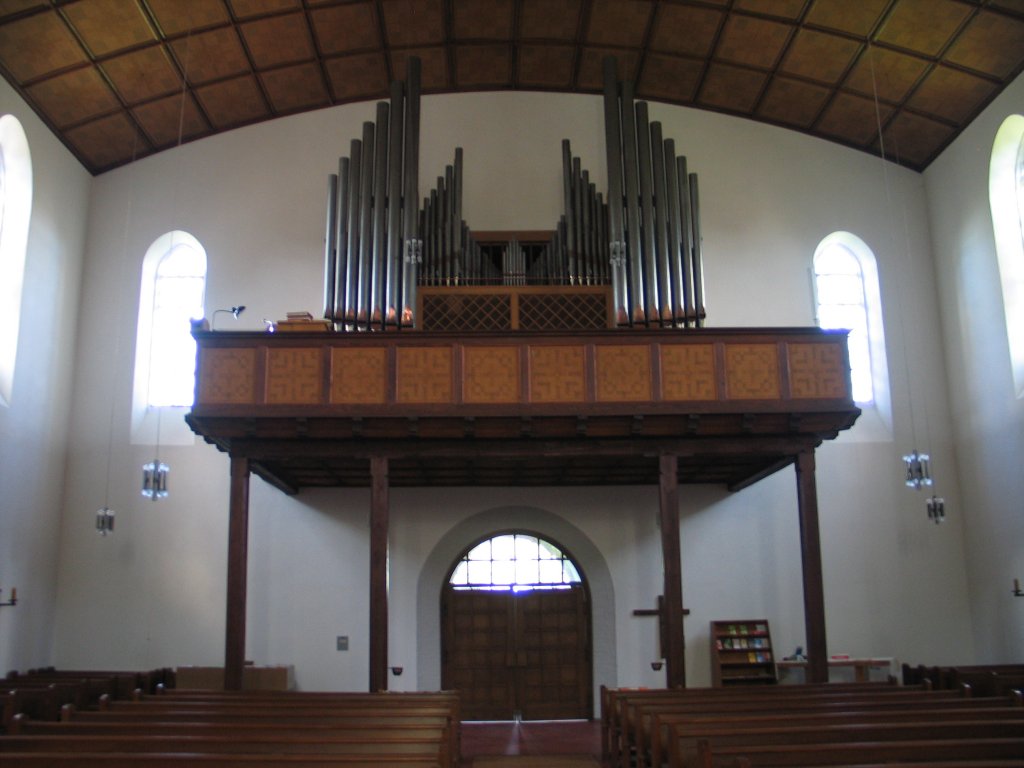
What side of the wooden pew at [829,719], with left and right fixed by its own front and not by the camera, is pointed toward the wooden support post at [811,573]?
back

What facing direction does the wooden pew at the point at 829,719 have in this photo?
toward the camera

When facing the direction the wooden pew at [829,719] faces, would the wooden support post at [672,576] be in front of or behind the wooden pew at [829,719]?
behind

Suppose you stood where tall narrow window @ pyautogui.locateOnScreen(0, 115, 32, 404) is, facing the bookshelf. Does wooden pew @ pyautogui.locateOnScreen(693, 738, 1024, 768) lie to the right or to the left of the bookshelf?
right

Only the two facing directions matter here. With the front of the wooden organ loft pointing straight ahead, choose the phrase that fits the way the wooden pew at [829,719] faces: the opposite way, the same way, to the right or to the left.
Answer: the same way

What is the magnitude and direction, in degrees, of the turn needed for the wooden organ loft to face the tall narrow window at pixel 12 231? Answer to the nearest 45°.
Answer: approximately 90° to its right

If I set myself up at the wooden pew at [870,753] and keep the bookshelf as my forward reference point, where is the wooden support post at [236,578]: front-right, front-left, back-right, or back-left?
front-left

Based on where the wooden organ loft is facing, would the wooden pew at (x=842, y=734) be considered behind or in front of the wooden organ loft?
in front

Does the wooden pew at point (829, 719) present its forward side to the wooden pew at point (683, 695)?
no

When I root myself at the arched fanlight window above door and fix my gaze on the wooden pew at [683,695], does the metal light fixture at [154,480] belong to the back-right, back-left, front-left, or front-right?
front-right

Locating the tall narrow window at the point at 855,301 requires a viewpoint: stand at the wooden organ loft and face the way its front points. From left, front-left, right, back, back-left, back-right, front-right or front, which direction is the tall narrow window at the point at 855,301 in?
back-left

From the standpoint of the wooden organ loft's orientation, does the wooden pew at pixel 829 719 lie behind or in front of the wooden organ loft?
in front

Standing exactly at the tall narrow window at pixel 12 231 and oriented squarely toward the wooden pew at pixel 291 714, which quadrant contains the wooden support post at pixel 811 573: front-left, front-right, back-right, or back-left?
front-left

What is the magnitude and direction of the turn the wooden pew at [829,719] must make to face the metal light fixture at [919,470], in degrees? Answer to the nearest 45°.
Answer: approximately 180°

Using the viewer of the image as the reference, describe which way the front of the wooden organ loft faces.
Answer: facing the viewer

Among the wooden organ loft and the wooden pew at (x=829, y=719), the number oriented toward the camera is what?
2

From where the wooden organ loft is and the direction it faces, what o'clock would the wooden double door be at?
The wooden double door is roughly at 6 o'clock from the wooden organ loft.

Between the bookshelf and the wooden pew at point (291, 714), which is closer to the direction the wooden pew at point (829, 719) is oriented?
the wooden pew

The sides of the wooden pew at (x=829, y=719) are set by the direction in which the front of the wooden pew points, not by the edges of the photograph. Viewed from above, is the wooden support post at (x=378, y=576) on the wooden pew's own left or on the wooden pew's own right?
on the wooden pew's own right
